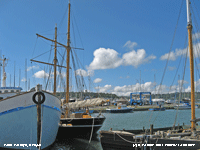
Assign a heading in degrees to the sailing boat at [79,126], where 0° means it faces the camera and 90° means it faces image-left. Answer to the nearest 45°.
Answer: approximately 270°

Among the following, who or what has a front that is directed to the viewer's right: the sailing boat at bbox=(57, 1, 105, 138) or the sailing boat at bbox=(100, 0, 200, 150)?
the sailing boat at bbox=(57, 1, 105, 138)

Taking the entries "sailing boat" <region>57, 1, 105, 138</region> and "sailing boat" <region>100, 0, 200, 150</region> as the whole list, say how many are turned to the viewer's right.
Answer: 1

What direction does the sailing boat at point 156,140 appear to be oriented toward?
to the viewer's left

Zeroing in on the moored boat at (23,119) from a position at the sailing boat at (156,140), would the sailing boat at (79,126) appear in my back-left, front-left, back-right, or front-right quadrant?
front-right

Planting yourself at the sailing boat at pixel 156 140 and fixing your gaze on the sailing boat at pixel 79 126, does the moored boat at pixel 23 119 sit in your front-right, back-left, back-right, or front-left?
front-left

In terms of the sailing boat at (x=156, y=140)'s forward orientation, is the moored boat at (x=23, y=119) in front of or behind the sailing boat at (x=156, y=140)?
in front

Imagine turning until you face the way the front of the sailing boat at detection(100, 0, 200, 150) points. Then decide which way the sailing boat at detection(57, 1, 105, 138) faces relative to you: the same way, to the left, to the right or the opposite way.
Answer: the opposite way
